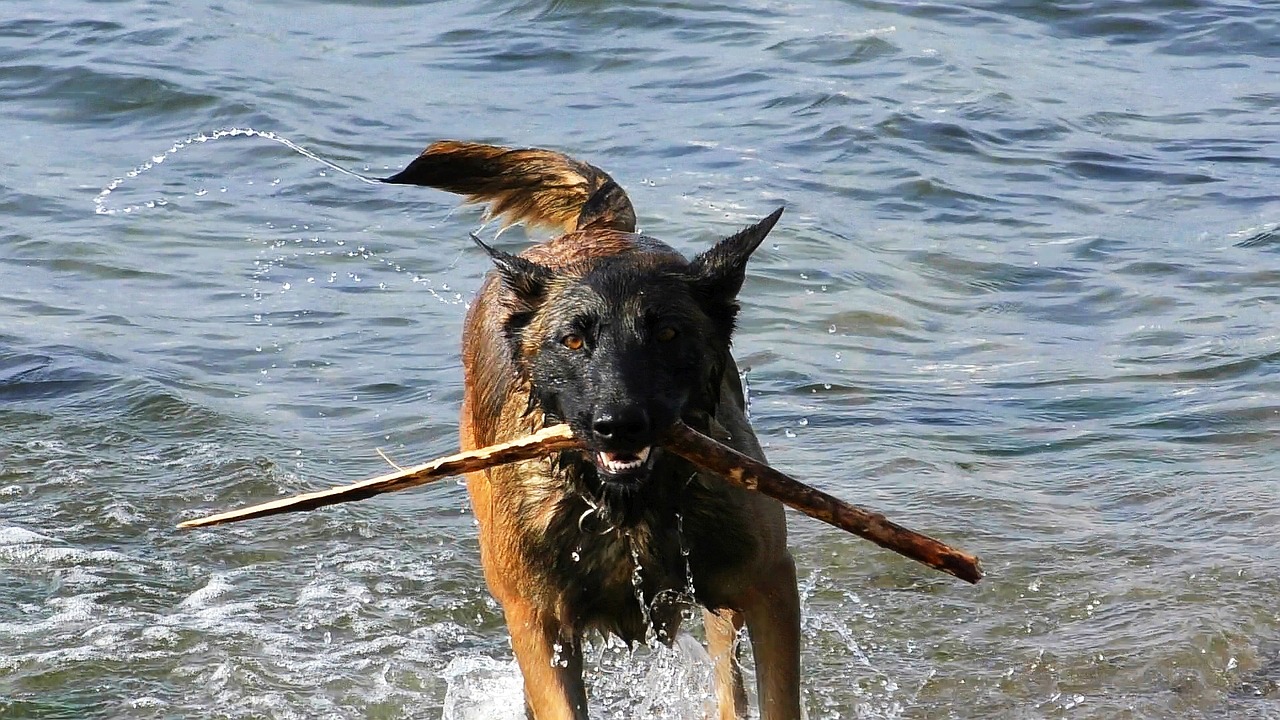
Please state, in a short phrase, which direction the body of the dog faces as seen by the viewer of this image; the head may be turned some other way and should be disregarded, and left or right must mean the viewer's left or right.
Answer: facing the viewer
